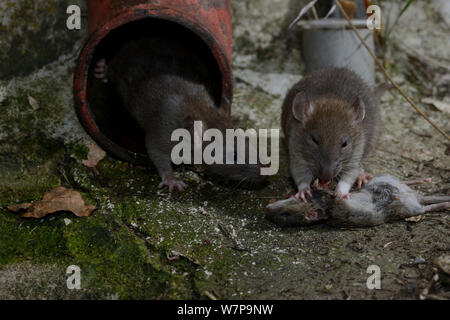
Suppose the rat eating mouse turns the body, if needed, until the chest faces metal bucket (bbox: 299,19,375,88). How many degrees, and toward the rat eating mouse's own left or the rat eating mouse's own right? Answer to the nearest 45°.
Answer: approximately 180°

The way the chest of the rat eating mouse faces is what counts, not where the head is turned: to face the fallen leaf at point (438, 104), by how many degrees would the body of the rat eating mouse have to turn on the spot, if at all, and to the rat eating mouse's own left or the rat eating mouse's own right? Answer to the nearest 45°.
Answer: approximately 135° to the rat eating mouse's own left

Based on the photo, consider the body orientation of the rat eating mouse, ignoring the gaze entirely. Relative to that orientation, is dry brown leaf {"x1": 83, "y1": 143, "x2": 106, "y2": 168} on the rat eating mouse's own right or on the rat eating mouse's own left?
on the rat eating mouse's own right

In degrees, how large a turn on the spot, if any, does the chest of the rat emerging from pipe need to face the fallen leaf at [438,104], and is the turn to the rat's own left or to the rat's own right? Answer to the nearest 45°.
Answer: approximately 45° to the rat's own left

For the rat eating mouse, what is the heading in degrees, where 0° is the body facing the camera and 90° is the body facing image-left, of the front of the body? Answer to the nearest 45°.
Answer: approximately 0°
